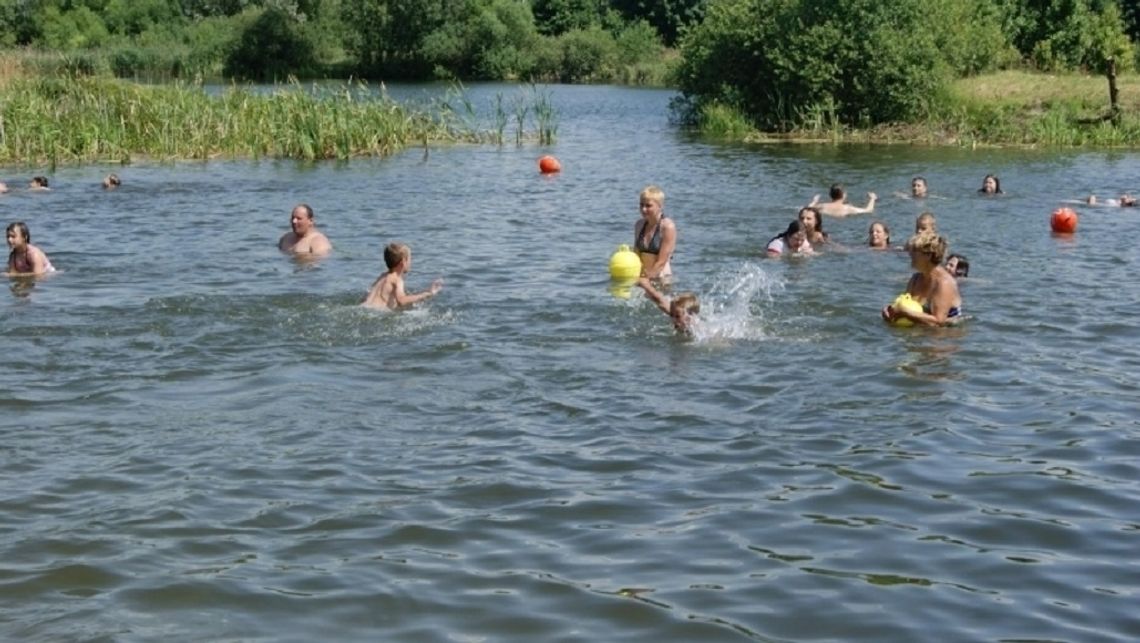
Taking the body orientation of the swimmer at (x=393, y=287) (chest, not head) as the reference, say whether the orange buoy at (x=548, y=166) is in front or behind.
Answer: in front

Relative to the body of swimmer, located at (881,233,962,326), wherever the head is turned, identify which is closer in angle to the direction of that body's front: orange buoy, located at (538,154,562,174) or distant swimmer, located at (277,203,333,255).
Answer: the distant swimmer

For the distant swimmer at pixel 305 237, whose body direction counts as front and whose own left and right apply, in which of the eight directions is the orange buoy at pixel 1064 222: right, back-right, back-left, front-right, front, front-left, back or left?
back-left

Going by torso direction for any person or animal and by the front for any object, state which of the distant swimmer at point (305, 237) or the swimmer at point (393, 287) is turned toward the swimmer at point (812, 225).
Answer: the swimmer at point (393, 287)

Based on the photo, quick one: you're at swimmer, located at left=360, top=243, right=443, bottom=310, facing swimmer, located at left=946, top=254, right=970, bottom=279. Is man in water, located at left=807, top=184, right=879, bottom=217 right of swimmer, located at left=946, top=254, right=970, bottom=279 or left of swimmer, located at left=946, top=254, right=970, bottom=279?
left

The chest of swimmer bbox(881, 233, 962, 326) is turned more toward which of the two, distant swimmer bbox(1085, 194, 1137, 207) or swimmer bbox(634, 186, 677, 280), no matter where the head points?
the swimmer

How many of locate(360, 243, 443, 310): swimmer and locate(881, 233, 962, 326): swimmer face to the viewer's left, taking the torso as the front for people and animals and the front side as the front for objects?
1

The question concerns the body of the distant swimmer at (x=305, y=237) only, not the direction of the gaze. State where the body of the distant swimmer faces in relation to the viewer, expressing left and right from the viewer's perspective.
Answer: facing the viewer and to the left of the viewer

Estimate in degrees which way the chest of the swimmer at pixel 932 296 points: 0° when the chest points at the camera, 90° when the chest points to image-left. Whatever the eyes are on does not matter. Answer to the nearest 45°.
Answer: approximately 90°

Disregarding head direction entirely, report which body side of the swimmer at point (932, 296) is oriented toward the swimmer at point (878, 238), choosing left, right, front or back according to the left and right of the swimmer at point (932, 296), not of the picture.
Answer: right

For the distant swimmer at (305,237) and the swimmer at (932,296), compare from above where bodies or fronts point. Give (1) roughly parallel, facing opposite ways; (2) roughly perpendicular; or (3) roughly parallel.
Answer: roughly perpendicular

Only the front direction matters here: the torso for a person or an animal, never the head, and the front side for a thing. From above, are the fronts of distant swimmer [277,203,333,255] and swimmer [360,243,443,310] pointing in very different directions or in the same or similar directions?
very different directions

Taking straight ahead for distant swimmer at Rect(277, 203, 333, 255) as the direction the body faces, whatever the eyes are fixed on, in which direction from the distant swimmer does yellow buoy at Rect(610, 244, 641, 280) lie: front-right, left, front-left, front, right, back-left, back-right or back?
left

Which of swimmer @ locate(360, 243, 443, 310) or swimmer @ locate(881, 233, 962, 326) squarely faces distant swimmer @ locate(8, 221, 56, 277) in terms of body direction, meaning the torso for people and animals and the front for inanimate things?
swimmer @ locate(881, 233, 962, 326)

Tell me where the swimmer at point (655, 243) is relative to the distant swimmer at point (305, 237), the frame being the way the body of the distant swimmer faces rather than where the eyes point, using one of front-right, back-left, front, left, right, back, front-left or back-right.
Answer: left

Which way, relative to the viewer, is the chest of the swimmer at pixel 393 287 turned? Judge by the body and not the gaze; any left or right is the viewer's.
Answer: facing away from the viewer and to the right of the viewer

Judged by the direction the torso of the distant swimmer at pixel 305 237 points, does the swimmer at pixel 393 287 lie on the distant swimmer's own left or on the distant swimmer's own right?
on the distant swimmer's own left
